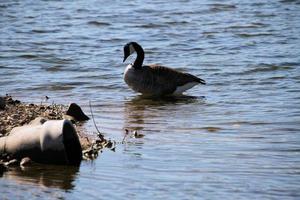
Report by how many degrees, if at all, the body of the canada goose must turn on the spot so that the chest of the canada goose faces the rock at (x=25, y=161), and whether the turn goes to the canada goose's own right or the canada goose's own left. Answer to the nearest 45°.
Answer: approximately 90° to the canada goose's own left

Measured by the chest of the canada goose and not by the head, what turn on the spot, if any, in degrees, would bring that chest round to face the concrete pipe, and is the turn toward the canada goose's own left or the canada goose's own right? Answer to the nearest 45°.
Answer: approximately 90° to the canada goose's own left

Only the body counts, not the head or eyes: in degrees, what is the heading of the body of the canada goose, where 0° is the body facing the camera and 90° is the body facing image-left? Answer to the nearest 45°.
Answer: approximately 90°

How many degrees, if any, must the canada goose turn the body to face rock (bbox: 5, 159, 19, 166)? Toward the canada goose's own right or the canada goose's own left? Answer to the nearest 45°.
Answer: approximately 90° to the canada goose's own left
